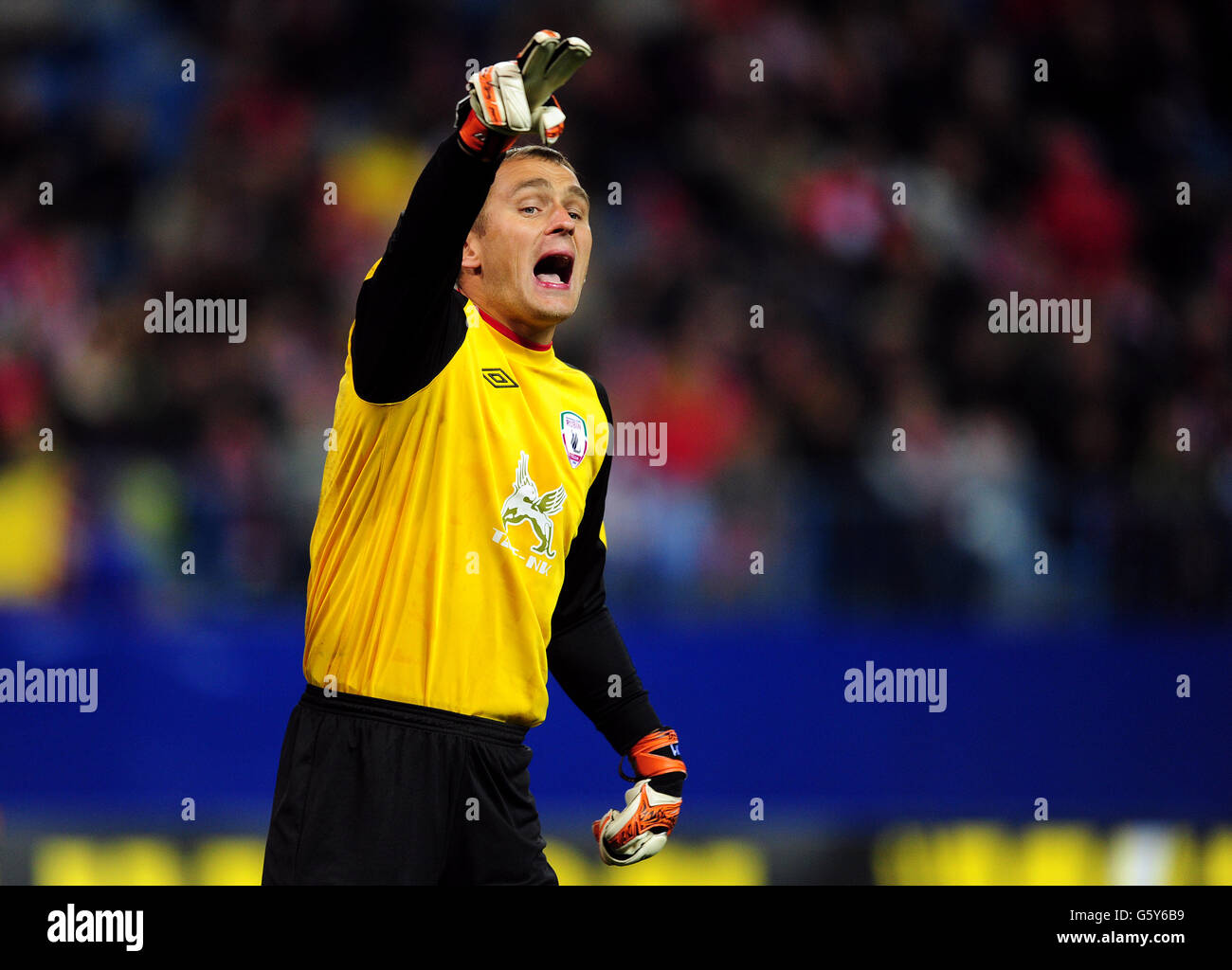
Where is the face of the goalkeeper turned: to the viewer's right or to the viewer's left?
to the viewer's right

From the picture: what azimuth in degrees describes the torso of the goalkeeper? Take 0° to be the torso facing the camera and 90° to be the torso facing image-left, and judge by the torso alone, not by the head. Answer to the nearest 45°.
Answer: approximately 315°
